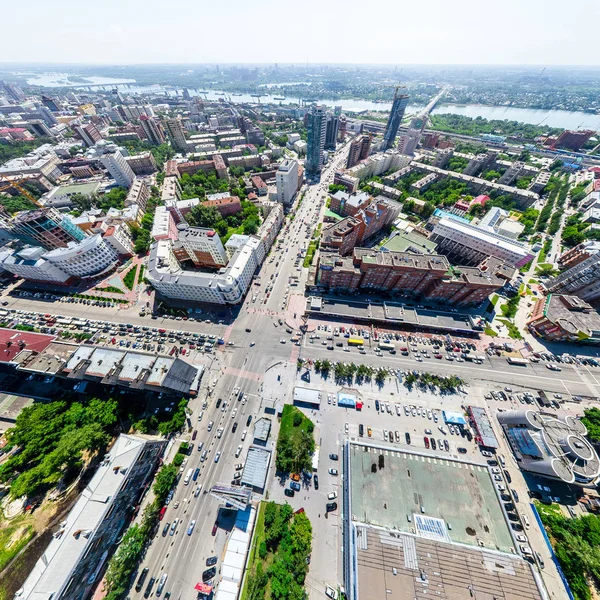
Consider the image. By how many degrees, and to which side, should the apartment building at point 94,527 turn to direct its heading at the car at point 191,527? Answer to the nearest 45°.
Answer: approximately 45° to its right

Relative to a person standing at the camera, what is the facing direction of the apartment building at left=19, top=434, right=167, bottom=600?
facing the viewer and to the right of the viewer

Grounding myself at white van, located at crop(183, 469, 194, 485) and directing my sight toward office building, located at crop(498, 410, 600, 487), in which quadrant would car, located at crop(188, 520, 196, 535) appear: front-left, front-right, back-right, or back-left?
front-right

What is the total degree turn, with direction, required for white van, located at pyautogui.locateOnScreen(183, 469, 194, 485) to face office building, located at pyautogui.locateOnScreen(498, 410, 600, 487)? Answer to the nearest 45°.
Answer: approximately 45° to its left

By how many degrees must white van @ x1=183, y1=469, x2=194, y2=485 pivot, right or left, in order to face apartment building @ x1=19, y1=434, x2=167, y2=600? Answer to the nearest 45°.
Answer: approximately 90° to its right

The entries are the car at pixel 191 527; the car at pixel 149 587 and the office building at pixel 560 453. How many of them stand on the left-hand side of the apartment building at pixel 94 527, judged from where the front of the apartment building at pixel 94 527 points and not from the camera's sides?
0

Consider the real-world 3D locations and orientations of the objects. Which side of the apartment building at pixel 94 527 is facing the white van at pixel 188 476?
front

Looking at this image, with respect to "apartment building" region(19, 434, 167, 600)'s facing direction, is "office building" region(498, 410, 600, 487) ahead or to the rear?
ahead

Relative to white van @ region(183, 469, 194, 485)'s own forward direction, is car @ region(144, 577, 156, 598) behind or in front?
in front

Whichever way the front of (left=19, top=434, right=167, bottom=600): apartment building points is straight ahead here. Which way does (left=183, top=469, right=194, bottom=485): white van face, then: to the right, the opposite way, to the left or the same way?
to the right

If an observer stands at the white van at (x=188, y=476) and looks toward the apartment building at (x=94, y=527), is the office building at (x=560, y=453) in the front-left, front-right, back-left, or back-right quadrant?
back-left

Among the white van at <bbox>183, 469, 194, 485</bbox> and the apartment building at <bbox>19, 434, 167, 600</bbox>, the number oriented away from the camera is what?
0

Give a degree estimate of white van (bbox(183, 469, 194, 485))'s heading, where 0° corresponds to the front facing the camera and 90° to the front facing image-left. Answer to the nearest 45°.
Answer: approximately 45°
